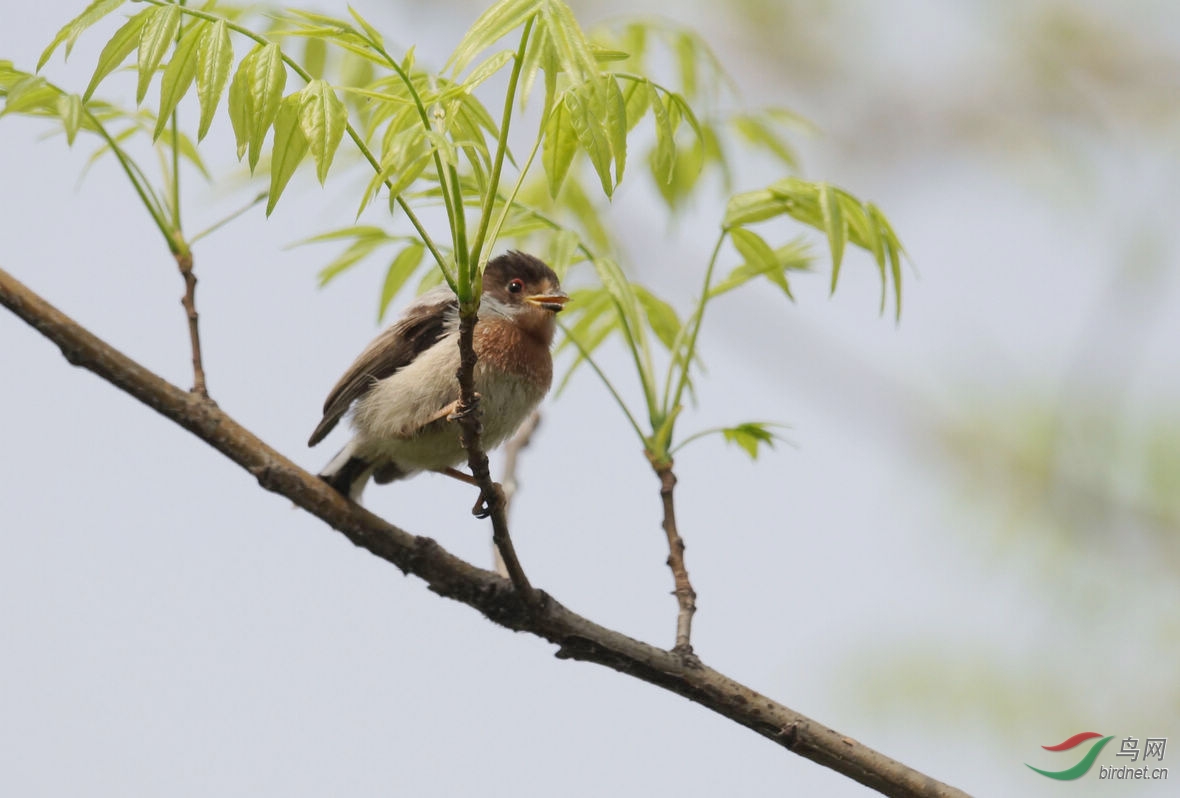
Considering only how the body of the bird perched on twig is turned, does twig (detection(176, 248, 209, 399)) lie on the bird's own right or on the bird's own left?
on the bird's own right

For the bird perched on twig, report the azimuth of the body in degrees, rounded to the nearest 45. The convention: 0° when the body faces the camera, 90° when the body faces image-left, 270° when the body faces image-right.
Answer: approximately 270°

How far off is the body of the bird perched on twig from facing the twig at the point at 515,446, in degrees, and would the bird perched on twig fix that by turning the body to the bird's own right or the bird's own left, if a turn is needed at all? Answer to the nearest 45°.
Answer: approximately 45° to the bird's own left
